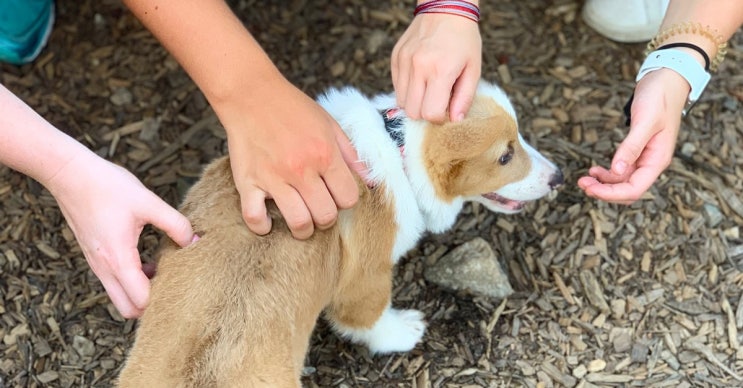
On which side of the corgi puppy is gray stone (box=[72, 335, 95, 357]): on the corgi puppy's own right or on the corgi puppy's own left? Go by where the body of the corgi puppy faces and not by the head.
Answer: on the corgi puppy's own left

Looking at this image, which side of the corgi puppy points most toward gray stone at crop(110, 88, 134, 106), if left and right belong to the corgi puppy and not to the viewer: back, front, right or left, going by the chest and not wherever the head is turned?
left

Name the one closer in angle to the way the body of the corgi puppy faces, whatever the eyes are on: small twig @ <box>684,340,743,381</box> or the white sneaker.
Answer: the white sneaker

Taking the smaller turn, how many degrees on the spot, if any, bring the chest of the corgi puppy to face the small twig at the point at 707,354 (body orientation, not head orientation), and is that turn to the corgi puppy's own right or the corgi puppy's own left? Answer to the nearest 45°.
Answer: approximately 45° to the corgi puppy's own right

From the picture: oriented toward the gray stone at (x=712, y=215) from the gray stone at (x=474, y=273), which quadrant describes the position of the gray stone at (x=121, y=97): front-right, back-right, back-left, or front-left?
back-left

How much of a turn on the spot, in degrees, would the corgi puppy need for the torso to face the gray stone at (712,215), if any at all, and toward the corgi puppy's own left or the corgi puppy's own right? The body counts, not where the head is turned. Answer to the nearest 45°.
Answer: approximately 45° to the corgi puppy's own right

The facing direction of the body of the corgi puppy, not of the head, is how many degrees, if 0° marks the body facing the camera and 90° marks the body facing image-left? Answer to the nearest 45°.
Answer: approximately 225°
